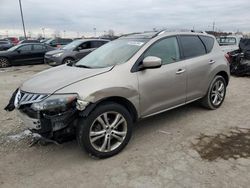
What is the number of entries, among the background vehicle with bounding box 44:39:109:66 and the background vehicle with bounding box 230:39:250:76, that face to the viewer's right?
0

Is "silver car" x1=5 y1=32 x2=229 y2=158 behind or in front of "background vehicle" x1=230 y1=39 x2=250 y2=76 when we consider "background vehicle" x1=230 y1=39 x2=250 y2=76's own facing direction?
in front

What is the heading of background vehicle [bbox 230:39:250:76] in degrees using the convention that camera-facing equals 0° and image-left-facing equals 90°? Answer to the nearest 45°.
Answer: approximately 45°

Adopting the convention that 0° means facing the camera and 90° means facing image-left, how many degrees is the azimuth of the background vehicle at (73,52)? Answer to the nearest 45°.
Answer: approximately 45°

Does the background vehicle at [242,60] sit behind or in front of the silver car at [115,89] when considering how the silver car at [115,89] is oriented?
behind

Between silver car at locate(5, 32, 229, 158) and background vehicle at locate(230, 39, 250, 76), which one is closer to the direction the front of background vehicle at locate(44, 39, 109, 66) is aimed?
the silver car

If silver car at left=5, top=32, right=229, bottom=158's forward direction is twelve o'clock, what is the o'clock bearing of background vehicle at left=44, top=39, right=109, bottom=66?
The background vehicle is roughly at 4 o'clock from the silver car.

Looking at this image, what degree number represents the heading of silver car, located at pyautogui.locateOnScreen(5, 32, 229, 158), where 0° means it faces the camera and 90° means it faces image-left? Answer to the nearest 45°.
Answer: approximately 45°

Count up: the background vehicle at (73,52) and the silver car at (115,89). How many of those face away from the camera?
0

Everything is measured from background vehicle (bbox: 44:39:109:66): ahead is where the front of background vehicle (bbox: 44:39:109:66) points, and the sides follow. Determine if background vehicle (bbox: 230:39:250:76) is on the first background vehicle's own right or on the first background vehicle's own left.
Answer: on the first background vehicle's own left

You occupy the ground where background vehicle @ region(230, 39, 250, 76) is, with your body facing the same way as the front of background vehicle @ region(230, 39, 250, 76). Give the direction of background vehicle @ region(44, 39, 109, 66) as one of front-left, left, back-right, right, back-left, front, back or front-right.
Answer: front-right
